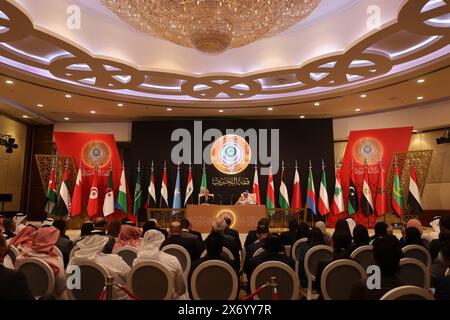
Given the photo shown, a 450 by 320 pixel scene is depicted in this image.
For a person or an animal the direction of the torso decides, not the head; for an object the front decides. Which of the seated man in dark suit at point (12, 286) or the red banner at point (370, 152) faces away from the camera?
the seated man in dark suit

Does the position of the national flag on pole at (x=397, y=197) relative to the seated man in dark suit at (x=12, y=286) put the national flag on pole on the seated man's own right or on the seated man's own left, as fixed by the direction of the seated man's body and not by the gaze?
on the seated man's own right

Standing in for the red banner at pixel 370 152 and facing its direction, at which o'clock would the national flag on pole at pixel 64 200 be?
The national flag on pole is roughly at 2 o'clock from the red banner.

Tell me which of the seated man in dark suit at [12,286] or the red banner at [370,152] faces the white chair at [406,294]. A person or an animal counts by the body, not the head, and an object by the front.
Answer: the red banner

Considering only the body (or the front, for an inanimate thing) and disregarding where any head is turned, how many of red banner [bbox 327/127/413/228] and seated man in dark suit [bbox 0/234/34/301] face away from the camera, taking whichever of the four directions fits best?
1

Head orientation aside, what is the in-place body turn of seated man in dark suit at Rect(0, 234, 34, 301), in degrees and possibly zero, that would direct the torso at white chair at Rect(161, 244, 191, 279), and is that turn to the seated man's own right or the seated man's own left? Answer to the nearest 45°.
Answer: approximately 45° to the seated man's own right

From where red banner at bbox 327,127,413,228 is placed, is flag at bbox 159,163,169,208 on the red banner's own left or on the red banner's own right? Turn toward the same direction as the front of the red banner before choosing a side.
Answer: on the red banner's own right

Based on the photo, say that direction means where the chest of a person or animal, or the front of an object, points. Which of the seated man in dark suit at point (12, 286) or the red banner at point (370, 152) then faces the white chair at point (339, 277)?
the red banner

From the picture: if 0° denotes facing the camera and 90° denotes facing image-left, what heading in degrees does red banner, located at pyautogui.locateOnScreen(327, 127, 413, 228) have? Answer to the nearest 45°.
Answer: approximately 0°

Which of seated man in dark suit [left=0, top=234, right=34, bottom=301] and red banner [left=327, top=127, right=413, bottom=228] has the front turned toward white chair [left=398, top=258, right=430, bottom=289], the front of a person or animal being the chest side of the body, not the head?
the red banner

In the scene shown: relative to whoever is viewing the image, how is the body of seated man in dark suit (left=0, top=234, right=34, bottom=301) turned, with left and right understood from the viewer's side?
facing away from the viewer
